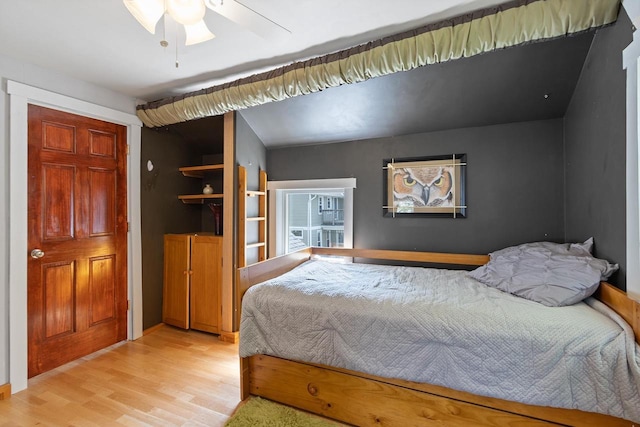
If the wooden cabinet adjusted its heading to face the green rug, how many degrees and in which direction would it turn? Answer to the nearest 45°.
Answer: approximately 45° to its left

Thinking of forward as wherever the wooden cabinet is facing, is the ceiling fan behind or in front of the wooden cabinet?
in front

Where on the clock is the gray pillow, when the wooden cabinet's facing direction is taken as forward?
The gray pillow is roughly at 9 o'clock from the wooden cabinet.

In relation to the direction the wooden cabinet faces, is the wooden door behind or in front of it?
in front

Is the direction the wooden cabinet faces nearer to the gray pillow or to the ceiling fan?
the ceiling fan

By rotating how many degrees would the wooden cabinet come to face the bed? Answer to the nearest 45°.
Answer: approximately 90° to its left

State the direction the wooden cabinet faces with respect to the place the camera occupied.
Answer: facing the viewer and to the left of the viewer

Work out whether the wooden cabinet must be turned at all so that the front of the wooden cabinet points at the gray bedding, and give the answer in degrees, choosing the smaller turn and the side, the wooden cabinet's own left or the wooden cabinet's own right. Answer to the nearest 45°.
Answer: approximately 90° to the wooden cabinet's own left

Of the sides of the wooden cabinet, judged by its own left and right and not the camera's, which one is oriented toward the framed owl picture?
left

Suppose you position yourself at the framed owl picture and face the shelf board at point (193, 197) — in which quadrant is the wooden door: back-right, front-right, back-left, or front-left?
front-left
